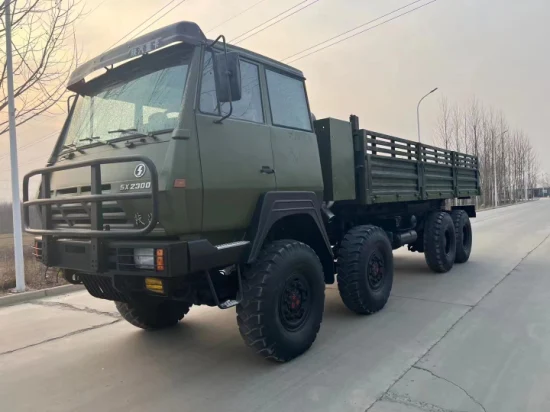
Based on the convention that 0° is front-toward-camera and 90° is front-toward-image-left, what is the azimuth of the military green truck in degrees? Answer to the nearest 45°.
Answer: approximately 45°

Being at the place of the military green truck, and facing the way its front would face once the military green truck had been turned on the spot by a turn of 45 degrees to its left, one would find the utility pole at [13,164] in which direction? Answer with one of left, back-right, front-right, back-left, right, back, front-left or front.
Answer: back-right
